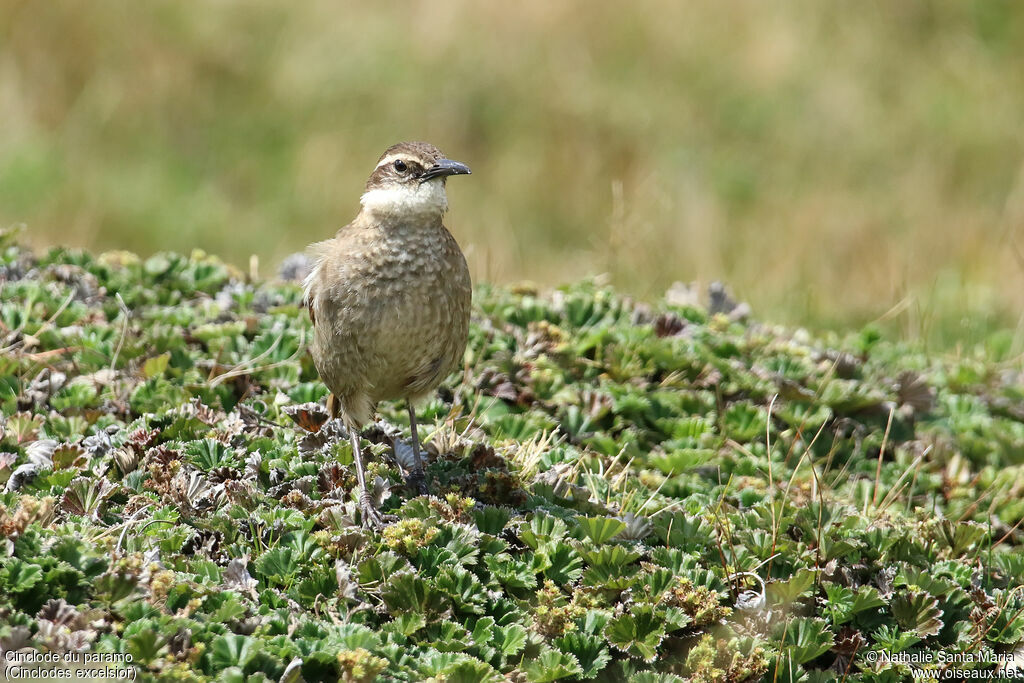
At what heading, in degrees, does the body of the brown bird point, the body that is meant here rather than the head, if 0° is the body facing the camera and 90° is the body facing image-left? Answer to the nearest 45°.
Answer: approximately 315°
